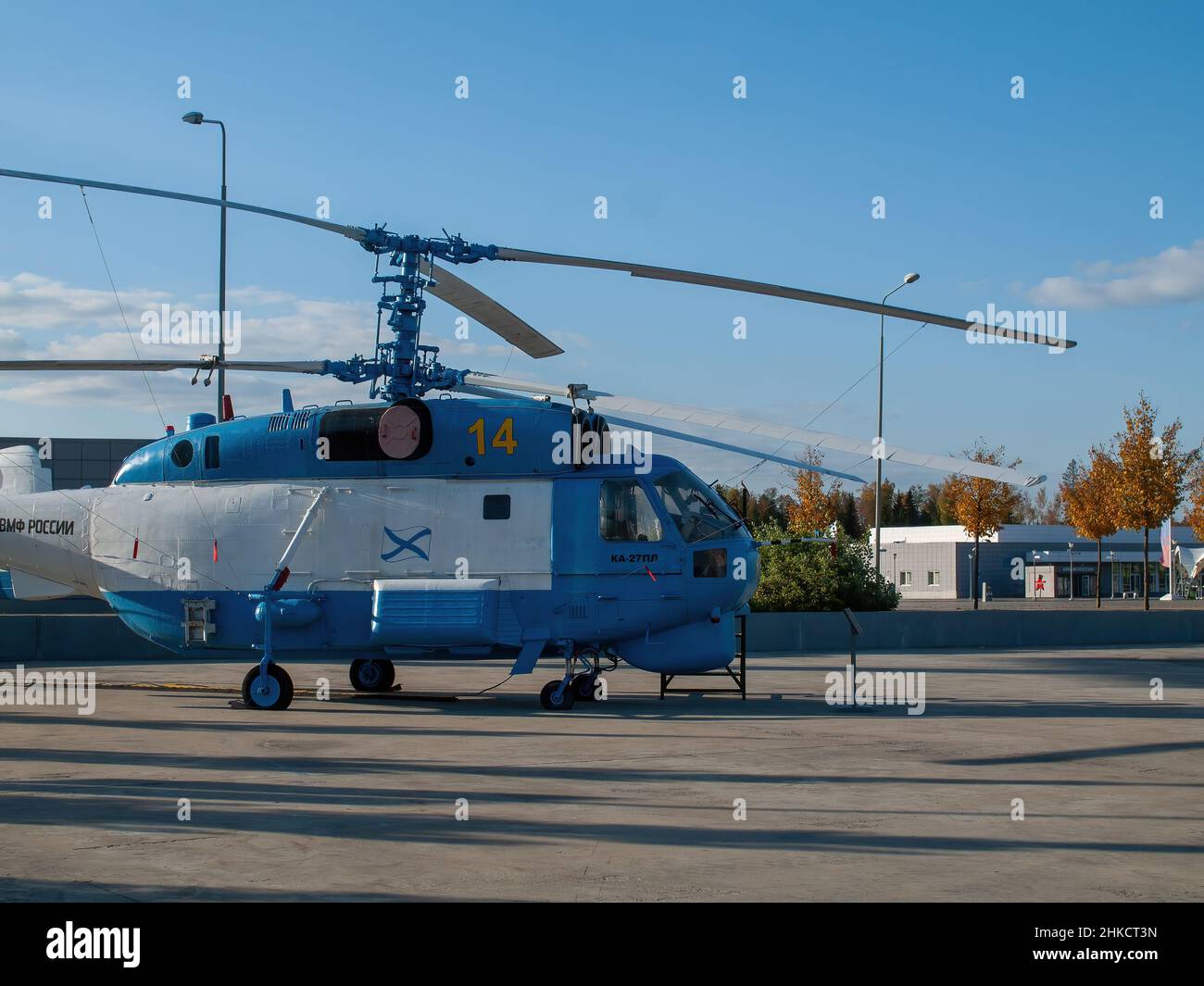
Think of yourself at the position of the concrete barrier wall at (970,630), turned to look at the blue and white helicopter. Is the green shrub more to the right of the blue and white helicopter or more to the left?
right

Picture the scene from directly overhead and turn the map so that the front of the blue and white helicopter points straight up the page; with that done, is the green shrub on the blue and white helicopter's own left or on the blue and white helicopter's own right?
on the blue and white helicopter's own left

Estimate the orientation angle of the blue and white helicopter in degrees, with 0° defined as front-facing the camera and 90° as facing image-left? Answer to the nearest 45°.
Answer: approximately 270°

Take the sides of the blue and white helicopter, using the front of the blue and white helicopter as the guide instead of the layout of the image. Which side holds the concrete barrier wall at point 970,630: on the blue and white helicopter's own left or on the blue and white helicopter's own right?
on the blue and white helicopter's own left

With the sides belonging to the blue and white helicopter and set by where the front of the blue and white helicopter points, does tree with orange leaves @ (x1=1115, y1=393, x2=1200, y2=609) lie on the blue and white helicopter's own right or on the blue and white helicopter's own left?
on the blue and white helicopter's own left
